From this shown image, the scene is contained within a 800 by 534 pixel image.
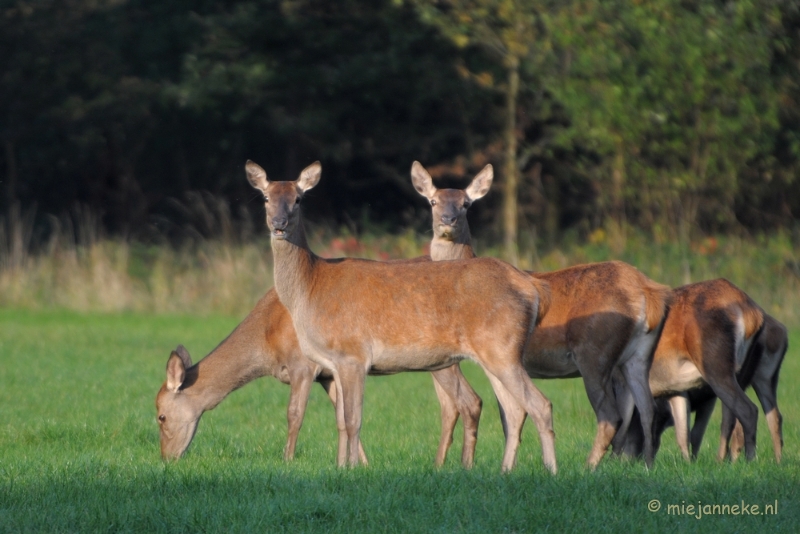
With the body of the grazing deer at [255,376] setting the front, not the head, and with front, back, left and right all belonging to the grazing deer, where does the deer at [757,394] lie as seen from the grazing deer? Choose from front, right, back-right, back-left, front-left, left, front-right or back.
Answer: back

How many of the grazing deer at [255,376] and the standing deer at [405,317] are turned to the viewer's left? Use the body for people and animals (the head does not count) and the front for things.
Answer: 2

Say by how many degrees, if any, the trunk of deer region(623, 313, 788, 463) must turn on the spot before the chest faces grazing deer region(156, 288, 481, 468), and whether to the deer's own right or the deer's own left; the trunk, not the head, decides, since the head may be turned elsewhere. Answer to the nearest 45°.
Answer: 0° — it already faces it

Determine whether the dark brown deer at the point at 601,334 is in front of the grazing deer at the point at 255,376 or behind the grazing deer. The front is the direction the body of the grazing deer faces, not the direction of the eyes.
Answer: behind

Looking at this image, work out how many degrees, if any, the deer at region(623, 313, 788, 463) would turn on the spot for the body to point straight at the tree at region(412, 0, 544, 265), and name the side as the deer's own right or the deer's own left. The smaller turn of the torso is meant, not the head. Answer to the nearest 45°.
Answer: approximately 90° to the deer's own right

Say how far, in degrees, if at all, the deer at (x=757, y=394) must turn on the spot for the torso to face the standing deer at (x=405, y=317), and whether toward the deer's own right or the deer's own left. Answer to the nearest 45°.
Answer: approximately 45° to the deer's own left

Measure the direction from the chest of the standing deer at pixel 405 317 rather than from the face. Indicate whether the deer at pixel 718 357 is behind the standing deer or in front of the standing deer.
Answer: behind

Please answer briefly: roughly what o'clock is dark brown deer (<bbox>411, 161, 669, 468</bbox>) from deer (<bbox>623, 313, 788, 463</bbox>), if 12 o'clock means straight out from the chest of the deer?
The dark brown deer is roughly at 11 o'clock from the deer.

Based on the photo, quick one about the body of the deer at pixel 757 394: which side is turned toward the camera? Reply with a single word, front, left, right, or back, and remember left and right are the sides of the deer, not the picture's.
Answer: left

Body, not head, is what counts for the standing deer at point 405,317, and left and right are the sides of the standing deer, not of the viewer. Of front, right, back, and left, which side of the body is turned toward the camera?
left

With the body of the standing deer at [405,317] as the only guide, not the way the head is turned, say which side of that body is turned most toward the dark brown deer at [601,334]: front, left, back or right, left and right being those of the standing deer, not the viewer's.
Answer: back

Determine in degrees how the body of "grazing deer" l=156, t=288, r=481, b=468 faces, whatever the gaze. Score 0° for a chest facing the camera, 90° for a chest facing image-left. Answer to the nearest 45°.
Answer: approximately 90°
